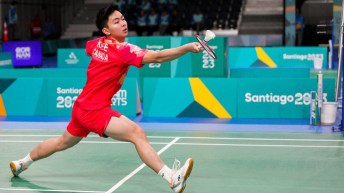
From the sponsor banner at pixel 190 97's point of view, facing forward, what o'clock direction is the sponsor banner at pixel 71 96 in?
the sponsor banner at pixel 71 96 is roughly at 3 o'clock from the sponsor banner at pixel 190 97.

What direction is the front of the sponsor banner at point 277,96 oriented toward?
toward the camera

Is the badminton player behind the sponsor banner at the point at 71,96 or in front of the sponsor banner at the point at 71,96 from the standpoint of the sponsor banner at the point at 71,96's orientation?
in front

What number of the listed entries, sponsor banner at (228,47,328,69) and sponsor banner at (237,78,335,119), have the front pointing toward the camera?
2

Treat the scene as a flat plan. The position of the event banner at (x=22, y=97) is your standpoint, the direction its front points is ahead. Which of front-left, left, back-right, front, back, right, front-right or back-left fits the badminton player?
front

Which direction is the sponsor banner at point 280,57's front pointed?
toward the camera

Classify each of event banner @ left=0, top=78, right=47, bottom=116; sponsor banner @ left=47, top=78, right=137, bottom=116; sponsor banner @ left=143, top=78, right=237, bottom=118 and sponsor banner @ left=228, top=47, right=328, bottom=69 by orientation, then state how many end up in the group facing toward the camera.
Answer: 4

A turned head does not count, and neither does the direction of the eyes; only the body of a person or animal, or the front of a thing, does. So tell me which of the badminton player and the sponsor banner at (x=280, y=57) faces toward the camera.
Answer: the sponsor banner

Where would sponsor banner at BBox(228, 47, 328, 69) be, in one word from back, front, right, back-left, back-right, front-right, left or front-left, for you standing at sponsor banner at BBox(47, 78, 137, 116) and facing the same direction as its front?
back-left

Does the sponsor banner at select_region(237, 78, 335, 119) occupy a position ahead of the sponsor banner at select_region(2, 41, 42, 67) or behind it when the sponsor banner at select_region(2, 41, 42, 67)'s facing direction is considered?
ahead

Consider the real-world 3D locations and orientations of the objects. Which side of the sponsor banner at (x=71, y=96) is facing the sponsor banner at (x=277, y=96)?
left

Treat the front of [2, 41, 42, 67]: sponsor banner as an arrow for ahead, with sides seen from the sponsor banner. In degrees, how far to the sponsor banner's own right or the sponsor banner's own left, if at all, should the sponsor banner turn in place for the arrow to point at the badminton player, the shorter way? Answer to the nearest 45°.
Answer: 0° — it already faces them

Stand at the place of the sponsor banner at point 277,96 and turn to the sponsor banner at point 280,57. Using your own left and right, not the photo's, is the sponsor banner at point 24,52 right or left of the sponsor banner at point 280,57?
left
